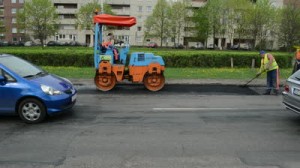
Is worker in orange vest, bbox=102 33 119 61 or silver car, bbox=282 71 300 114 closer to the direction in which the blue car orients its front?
the silver car

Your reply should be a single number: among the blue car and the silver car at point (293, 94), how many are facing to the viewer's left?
0

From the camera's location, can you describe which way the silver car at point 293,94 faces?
facing away from the viewer and to the right of the viewer

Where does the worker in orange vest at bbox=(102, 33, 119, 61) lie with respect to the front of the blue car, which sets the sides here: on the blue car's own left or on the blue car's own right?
on the blue car's own left

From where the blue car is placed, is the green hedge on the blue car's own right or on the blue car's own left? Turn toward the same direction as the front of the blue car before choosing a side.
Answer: on the blue car's own left

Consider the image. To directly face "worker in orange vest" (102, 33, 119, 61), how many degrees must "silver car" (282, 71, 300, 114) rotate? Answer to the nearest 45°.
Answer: approximately 90° to its left
